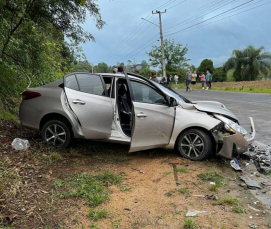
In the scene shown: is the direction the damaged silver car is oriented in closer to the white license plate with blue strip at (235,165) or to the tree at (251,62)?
the white license plate with blue strip

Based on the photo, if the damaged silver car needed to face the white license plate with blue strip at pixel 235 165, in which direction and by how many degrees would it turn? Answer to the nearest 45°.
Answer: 0° — it already faces it

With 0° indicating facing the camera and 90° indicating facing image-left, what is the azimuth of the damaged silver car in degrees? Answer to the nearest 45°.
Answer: approximately 270°

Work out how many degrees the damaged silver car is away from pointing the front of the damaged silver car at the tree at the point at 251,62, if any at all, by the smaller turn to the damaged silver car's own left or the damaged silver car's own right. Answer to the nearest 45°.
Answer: approximately 45° to the damaged silver car's own left
